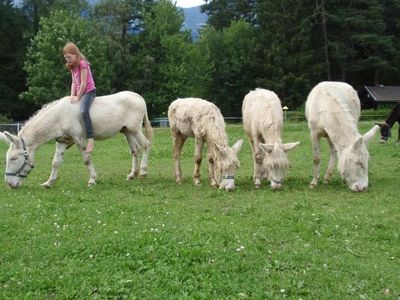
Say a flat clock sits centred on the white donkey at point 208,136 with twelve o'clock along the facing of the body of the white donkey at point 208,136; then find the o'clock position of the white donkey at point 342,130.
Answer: the white donkey at point 342,130 is roughly at 11 o'clock from the white donkey at point 208,136.

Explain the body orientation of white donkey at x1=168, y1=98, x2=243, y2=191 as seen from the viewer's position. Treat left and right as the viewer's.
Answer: facing the viewer and to the right of the viewer

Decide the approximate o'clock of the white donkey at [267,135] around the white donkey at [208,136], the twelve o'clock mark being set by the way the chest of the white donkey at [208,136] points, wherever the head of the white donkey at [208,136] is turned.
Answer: the white donkey at [267,135] is roughly at 11 o'clock from the white donkey at [208,136].

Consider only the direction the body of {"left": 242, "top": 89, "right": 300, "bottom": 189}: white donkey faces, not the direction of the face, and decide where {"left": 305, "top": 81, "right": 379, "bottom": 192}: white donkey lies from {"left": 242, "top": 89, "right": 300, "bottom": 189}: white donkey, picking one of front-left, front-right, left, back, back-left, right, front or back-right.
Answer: left

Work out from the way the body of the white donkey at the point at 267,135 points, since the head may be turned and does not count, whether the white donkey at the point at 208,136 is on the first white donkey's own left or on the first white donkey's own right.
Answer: on the first white donkey's own right

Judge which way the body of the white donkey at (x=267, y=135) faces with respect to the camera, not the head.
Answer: toward the camera

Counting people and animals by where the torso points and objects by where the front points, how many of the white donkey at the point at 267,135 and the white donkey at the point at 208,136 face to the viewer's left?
0
